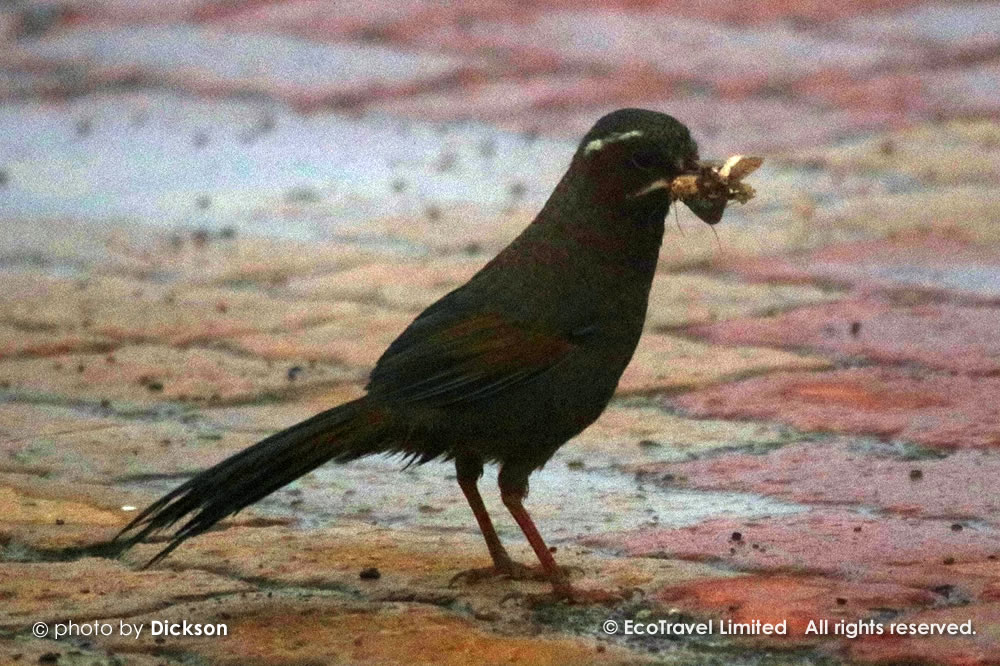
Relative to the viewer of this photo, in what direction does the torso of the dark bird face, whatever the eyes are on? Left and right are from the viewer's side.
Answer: facing to the right of the viewer
